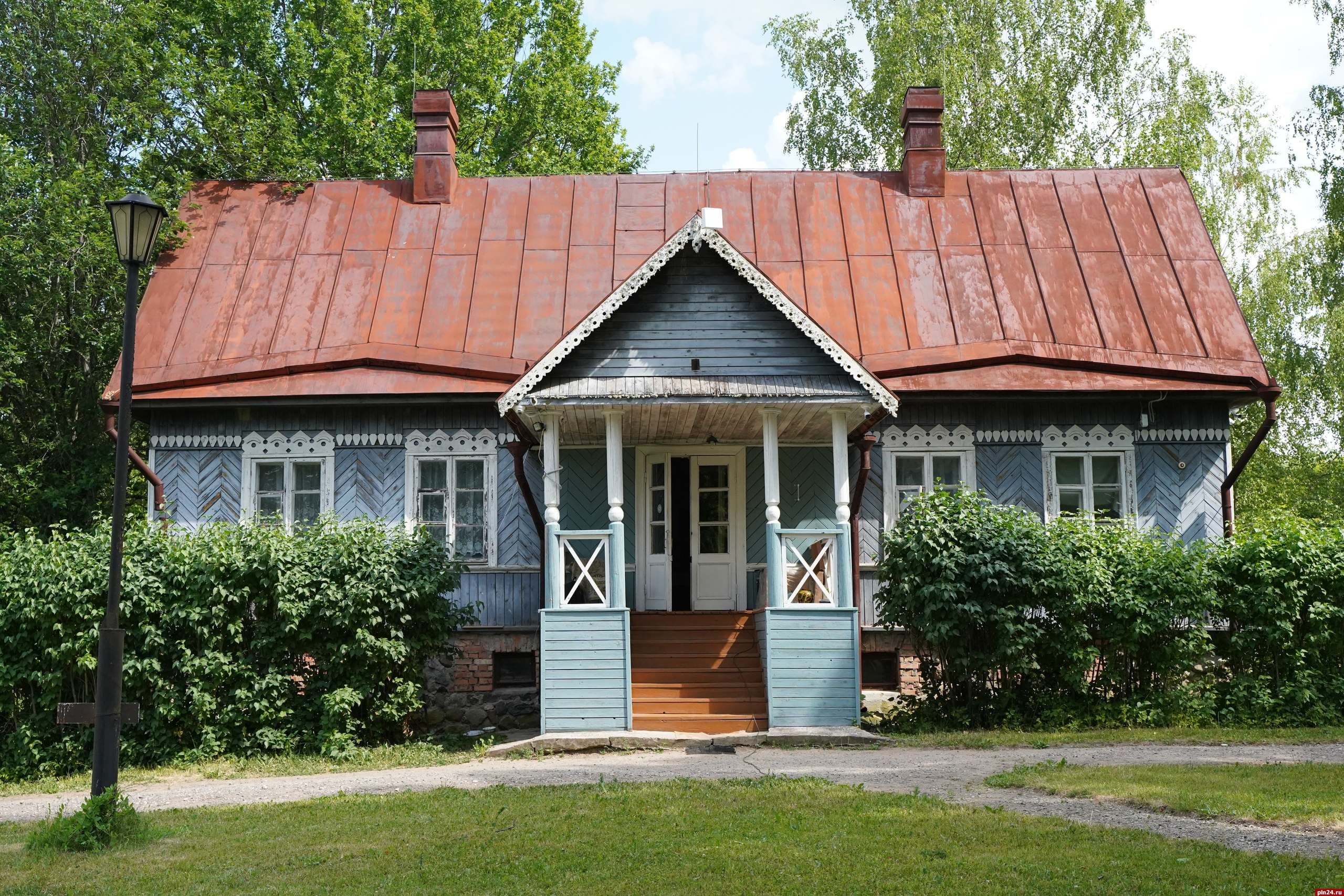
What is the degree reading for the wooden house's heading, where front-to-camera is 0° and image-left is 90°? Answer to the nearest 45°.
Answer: approximately 0°

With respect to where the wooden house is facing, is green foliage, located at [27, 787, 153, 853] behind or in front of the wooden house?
in front

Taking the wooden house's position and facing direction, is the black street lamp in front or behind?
in front
